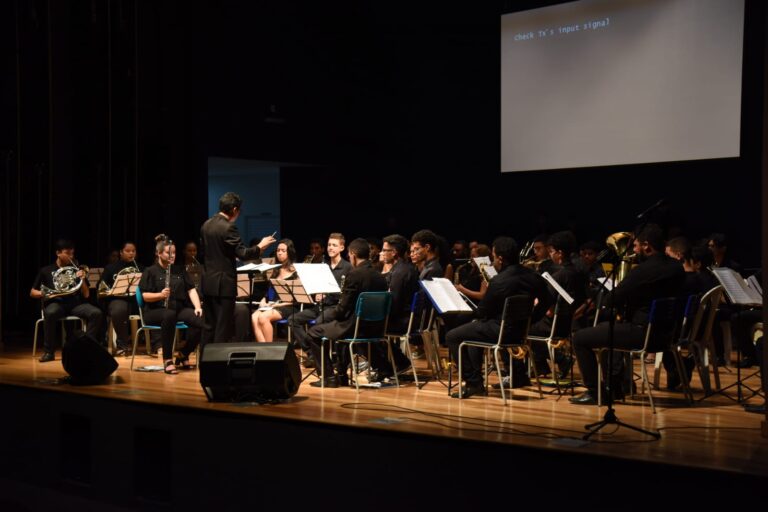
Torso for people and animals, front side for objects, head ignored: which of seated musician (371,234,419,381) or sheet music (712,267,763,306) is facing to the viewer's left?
the seated musician

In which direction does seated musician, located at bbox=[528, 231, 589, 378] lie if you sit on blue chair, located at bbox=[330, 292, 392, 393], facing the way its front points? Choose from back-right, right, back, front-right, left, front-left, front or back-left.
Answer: back-right

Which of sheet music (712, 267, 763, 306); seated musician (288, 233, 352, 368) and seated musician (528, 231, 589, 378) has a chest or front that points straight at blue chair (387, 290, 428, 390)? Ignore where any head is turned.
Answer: seated musician (528, 231, 589, 378)

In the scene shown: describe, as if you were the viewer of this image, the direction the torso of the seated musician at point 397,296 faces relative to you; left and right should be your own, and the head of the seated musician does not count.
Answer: facing to the left of the viewer

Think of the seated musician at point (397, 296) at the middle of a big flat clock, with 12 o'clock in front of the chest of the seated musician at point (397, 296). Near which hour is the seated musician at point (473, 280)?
the seated musician at point (473, 280) is roughly at 4 o'clock from the seated musician at point (397, 296).

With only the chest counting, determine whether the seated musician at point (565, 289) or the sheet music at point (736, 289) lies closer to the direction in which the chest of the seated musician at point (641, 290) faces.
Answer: the seated musician

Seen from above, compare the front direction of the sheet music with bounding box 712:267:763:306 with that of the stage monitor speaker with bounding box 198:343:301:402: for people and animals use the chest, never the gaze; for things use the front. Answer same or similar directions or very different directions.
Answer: very different directions

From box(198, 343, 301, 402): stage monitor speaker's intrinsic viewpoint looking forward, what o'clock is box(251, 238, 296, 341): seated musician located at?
The seated musician is roughly at 12 o'clock from the stage monitor speaker.

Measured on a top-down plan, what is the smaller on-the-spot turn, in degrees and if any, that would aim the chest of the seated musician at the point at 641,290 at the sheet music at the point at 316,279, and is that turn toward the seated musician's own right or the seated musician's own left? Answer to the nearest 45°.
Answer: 0° — they already face it

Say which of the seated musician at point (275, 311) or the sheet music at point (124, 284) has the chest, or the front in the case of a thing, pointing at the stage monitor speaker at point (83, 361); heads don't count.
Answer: the seated musician

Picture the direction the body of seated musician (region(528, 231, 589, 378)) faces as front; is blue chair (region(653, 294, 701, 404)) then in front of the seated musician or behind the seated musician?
behind

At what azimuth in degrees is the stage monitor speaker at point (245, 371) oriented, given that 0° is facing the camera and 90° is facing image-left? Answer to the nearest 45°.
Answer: approximately 180°

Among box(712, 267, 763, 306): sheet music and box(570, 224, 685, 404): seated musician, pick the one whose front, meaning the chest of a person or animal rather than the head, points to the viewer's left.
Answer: the seated musician

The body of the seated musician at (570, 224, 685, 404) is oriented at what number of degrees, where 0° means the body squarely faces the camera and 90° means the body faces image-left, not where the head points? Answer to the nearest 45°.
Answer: approximately 90°
